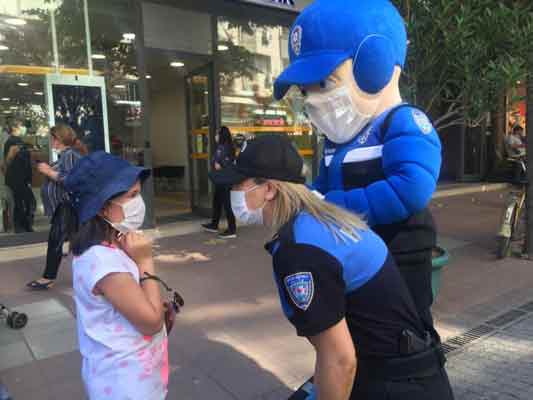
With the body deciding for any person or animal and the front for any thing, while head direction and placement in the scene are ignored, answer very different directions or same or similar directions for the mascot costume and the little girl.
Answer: very different directions

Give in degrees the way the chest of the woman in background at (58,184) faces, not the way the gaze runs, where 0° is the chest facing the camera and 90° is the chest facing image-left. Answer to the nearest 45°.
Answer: approximately 90°

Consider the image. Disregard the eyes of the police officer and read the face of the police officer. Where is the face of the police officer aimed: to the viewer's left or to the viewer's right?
to the viewer's left

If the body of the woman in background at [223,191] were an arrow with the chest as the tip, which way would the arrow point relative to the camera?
to the viewer's left

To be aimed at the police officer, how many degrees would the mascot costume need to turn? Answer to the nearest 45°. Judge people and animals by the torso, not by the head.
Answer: approximately 45° to its left

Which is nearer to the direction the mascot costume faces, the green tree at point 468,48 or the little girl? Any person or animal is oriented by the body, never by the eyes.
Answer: the little girl

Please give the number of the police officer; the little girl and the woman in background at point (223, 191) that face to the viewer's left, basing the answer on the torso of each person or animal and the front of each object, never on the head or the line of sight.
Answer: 2

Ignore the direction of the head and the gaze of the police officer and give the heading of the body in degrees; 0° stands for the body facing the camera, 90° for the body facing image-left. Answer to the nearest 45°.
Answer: approximately 90°

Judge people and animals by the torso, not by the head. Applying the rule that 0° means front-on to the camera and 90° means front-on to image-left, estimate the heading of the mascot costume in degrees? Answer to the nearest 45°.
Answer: approximately 45°

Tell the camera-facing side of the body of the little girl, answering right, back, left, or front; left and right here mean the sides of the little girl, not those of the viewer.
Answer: right

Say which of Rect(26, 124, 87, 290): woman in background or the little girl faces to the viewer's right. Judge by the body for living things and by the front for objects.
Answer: the little girl
